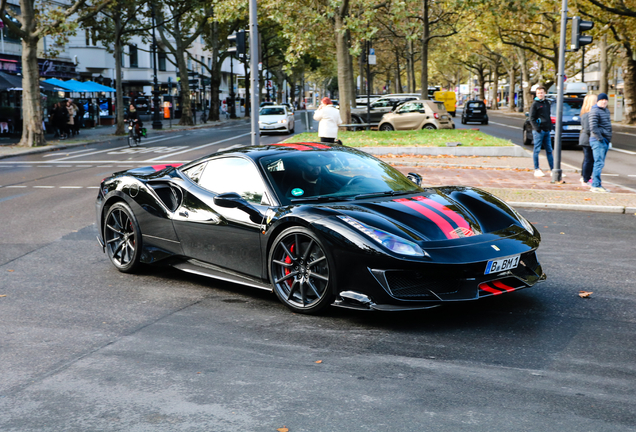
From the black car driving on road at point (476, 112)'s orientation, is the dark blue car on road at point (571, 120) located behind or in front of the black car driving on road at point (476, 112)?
behind

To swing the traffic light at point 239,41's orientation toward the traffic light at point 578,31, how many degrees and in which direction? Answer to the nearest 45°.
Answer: approximately 135° to its left

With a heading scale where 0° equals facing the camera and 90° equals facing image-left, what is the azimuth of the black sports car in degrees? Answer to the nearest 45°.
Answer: approximately 315°

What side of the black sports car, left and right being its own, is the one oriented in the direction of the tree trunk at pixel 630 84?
left

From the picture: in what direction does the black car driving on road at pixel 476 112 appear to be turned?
away from the camera

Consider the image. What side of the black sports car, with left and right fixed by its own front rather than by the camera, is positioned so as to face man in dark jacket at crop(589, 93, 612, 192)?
left

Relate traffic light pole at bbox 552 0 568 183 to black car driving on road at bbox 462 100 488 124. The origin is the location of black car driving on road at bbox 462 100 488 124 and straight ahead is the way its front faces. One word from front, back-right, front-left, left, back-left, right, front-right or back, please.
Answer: back

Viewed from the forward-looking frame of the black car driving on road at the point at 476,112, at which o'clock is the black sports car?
The black sports car is roughly at 6 o'clock from the black car driving on road.
